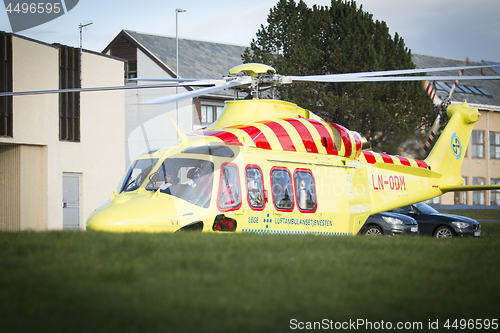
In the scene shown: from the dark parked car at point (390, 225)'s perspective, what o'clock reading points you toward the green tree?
The green tree is roughly at 7 o'clock from the dark parked car.

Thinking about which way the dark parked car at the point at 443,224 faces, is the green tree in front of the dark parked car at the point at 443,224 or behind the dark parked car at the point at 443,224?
behind

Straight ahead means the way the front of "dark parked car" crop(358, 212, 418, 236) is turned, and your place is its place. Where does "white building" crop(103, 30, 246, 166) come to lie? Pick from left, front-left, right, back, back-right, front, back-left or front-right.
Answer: back

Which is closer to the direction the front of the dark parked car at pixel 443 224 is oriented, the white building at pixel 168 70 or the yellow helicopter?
the yellow helicopter

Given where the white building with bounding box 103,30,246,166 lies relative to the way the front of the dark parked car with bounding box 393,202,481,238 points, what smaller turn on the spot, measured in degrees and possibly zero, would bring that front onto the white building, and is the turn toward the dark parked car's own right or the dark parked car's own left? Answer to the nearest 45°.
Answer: approximately 180°

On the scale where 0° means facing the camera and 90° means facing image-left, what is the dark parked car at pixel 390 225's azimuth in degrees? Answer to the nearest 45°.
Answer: approximately 315°

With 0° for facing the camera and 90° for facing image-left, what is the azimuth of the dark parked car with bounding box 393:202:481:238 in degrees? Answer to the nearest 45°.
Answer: approximately 315°

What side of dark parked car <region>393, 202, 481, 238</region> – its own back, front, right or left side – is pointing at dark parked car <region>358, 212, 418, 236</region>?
right

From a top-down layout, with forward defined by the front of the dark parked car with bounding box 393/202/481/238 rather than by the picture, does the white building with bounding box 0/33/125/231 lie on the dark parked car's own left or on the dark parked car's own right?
on the dark parked car's own right
